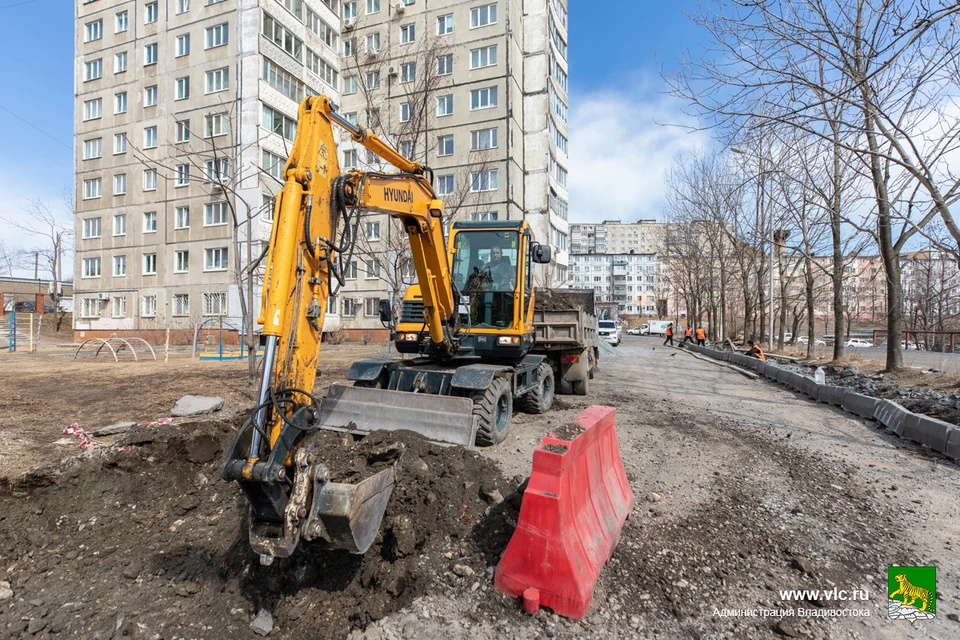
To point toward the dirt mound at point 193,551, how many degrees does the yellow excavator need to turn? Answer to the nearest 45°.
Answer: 0° — it already faces it

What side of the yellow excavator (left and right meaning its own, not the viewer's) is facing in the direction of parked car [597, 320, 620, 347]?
back

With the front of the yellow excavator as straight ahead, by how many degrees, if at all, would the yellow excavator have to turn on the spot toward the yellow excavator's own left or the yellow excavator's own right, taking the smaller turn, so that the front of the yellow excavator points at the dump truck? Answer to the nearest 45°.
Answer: approximately 180°

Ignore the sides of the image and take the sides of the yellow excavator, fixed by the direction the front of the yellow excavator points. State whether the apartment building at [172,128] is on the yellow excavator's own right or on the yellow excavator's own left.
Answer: on the yellow excavator's own right

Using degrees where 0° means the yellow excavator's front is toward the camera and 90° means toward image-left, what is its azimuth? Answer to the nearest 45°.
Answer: approximately 45°
